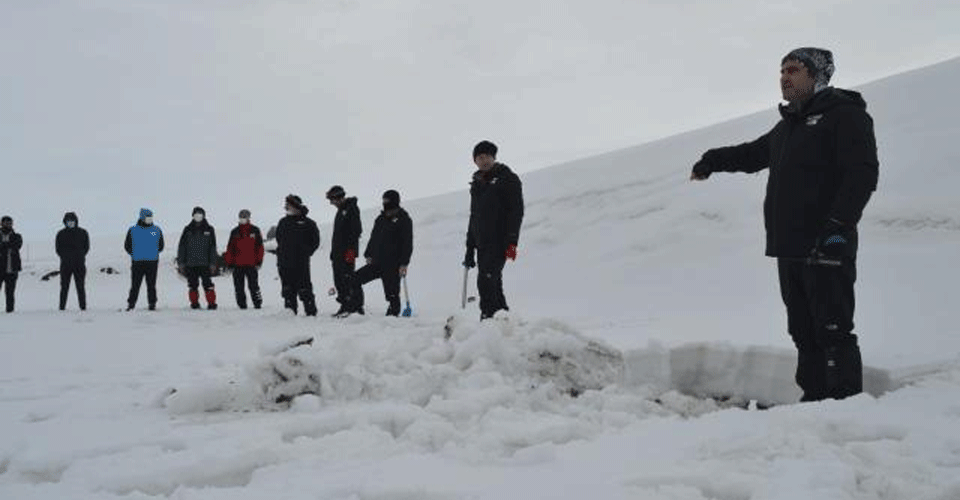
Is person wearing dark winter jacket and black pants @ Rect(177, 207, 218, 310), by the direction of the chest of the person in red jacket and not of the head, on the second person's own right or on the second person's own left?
on the second person's own right

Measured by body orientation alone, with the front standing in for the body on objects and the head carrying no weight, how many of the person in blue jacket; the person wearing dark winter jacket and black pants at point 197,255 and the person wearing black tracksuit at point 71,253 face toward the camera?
3

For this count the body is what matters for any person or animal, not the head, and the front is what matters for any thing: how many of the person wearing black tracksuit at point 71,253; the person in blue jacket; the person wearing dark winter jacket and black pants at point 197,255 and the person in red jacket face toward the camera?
4

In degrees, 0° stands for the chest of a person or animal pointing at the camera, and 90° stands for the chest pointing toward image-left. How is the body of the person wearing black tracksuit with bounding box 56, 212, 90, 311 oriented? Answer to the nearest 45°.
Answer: approximately 0°

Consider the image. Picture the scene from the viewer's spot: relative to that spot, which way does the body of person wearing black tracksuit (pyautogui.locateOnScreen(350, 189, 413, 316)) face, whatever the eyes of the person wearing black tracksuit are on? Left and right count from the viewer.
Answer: facing the viewer and to the left of the viewer

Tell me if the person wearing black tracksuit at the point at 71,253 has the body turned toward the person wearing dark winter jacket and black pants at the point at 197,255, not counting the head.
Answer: no

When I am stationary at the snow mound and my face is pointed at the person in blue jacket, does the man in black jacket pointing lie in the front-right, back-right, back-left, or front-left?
back-right

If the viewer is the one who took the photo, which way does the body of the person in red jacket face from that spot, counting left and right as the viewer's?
facing the viewer

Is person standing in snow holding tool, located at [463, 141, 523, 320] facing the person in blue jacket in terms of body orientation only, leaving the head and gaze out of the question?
no

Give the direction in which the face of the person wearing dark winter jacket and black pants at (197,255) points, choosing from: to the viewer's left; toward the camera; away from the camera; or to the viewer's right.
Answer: toward the camera

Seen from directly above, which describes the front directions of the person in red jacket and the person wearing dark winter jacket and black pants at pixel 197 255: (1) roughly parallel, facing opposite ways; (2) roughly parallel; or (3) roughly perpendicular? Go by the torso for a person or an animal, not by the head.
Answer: roughly parallel

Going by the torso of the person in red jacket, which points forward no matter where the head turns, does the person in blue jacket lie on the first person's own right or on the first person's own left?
on the first person's own right

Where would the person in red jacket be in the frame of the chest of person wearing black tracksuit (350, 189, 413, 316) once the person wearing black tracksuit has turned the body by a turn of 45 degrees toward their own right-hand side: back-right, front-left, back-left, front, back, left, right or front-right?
front-right

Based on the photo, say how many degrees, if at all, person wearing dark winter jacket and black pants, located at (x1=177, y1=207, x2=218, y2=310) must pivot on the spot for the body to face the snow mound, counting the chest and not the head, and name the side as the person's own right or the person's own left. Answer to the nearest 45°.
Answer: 0° — they already face it

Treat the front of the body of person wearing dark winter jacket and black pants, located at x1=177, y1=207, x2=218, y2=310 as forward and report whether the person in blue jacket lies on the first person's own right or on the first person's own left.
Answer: on the first person's own right

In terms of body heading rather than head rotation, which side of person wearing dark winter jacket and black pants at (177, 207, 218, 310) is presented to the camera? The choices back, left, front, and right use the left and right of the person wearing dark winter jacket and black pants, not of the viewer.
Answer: front
